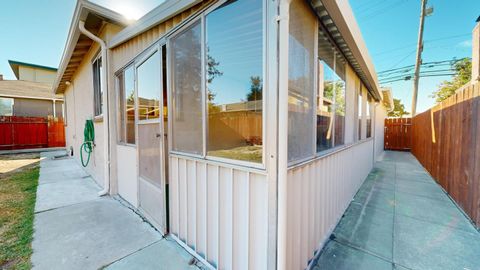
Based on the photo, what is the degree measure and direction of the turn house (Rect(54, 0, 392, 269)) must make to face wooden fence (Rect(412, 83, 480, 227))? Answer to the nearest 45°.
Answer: approximately 135° to its left

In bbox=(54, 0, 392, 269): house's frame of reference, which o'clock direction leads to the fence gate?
The fence gate is roughly at 6 o'clock from the house.

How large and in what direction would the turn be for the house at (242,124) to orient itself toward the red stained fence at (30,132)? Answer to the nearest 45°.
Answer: approximately 90° to its right

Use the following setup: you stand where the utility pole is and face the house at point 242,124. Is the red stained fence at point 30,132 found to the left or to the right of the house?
right

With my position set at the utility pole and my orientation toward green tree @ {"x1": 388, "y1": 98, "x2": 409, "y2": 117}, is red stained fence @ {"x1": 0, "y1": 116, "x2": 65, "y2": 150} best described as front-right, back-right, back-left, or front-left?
back-left

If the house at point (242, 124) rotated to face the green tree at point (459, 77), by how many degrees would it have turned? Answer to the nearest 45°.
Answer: approximately 180°

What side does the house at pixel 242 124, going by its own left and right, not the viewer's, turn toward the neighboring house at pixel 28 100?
right
